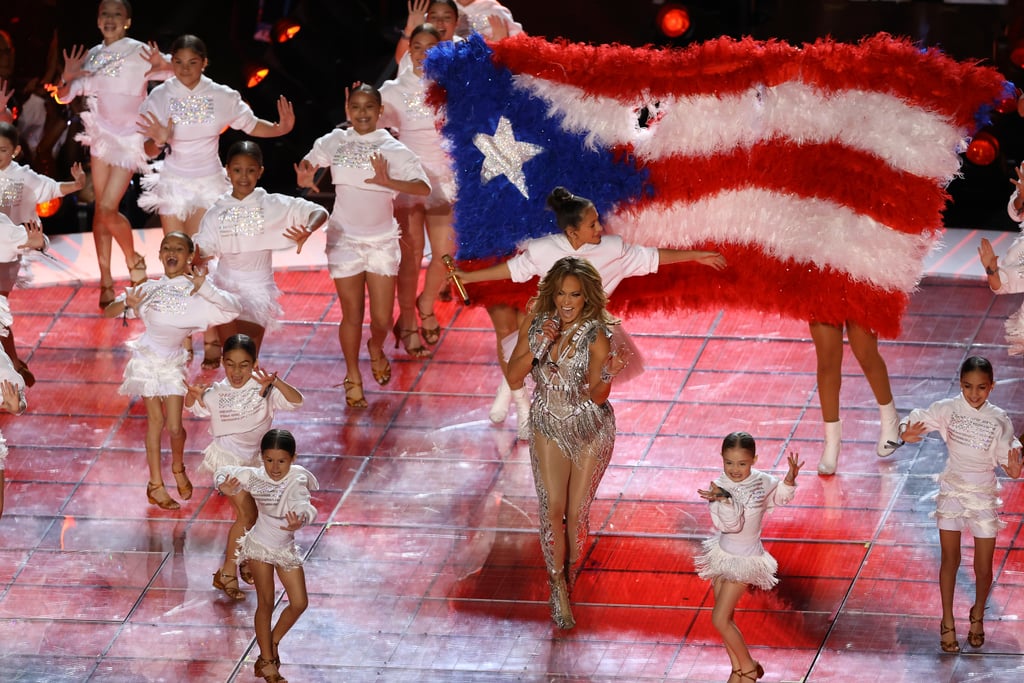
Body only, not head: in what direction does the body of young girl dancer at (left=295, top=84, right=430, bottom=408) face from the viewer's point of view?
toward the camera

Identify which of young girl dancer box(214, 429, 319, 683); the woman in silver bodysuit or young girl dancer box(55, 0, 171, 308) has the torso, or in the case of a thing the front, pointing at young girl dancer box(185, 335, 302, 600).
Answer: young girl dancer box(55, 0, 171, 308)

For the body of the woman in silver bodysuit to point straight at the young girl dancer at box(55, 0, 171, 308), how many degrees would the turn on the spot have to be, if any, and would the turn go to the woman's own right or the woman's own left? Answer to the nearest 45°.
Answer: approximately 135° to the woman's own right

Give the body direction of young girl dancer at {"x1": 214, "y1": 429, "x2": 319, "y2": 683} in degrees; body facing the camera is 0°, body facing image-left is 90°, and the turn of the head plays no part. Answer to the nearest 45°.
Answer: approximately 0°

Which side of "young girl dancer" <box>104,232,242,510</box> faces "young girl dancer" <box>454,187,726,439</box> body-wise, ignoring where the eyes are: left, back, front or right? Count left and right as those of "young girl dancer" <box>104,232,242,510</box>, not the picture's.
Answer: left

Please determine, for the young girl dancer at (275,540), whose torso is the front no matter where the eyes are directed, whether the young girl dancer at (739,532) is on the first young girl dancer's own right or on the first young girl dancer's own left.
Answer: on the first young girl dancer's own left

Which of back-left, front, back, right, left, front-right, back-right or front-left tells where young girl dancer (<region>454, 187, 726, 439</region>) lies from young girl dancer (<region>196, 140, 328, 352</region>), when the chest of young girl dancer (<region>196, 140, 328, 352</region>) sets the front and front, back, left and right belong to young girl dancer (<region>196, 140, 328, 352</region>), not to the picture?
front-left

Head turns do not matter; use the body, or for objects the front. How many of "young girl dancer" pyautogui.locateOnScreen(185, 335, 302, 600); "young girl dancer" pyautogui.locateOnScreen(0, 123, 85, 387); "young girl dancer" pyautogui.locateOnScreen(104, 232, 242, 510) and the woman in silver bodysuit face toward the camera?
4

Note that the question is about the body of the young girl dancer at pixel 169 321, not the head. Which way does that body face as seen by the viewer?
toward the camera

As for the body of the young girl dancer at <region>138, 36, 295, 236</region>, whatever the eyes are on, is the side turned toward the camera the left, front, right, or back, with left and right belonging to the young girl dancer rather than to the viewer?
front
